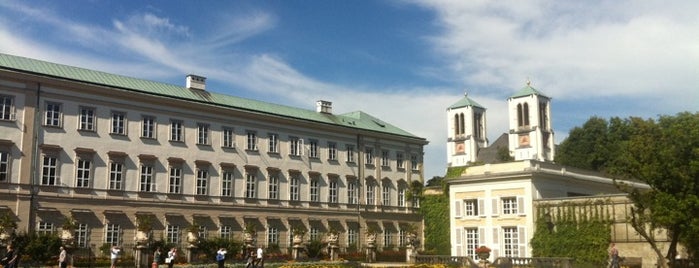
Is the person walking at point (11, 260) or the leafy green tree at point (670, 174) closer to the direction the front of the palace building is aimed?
the leafy green tree

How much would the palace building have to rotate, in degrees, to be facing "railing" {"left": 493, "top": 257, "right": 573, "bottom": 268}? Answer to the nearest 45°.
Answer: approximately 45° to its left

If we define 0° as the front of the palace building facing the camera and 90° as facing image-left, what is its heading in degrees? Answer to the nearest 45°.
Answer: approximately 315°

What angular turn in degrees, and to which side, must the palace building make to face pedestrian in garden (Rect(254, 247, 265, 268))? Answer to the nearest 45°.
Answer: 0° — it already faces them

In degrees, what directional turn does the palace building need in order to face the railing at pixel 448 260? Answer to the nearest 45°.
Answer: approximately 45° to its left

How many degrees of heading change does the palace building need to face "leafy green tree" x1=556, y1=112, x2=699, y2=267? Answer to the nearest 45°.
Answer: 0° — it already faces it

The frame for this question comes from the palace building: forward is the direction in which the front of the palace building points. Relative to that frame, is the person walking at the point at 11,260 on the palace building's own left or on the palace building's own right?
on the palace building's own right
